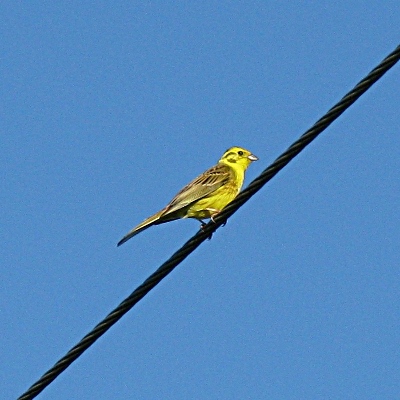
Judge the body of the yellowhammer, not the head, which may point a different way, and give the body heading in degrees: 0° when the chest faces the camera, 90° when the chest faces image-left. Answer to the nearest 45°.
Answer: approximately 270°
